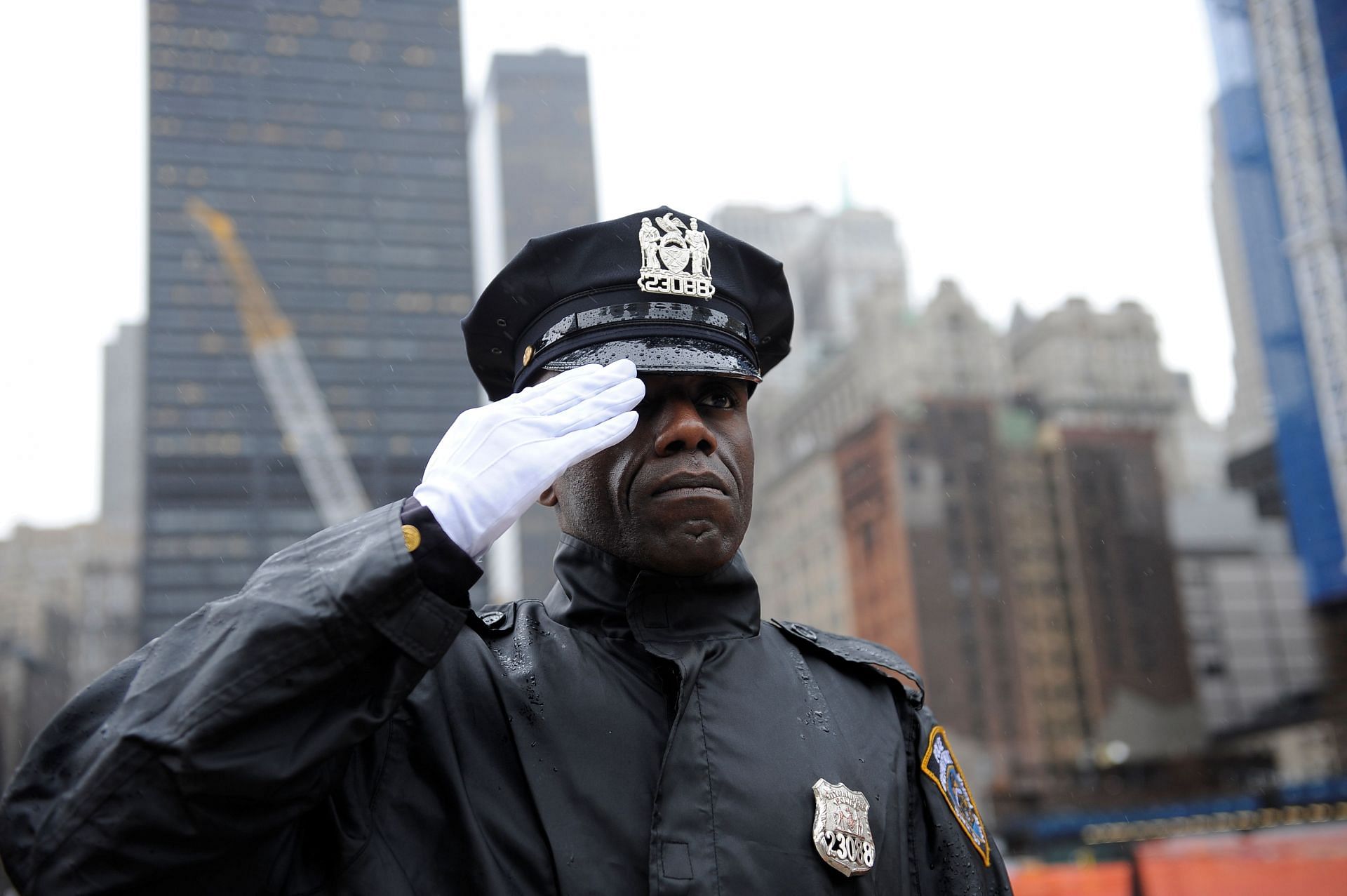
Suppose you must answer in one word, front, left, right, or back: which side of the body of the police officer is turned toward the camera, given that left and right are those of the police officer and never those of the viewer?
front

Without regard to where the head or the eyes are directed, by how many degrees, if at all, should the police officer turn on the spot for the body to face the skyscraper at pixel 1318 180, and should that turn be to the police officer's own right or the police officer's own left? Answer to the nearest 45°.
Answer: approximately 135° to the police officer's own left

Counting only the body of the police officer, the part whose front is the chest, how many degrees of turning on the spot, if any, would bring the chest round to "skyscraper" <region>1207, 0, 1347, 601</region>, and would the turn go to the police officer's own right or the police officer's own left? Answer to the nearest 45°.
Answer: approximately 135° to the police officer's own left
